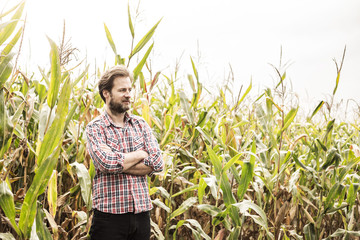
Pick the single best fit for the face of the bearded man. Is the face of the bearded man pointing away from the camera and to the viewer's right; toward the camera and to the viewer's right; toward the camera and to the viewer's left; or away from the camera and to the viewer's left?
toward the camera and to the viewer's right

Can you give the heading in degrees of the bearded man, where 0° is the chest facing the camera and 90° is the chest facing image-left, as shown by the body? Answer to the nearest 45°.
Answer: approximately 315°
